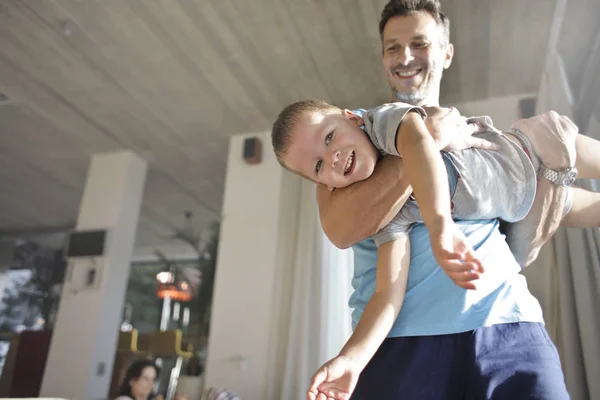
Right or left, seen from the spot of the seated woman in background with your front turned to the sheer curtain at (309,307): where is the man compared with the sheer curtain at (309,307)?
right

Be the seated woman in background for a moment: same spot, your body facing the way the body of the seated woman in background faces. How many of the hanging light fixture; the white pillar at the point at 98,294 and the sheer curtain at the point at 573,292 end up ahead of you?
1

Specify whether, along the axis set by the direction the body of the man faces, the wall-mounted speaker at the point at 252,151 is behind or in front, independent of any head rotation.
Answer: behind

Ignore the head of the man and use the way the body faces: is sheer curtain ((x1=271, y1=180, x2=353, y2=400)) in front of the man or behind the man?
behind

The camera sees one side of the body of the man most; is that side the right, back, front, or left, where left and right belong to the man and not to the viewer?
front

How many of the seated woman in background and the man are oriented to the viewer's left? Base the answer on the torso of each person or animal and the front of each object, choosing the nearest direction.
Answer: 0

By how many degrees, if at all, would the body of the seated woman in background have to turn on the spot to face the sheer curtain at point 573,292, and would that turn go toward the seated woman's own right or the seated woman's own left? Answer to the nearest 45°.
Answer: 0° — they already face it

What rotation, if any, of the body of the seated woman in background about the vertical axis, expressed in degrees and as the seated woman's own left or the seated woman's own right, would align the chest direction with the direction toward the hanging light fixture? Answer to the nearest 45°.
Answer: approximately 135° to the seated woman's own left

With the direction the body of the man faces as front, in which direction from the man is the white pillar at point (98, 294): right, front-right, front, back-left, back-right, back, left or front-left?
back-right
